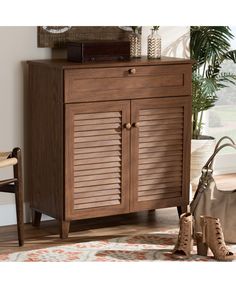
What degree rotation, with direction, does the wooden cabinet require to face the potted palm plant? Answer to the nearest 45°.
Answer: approximately 90° to its left

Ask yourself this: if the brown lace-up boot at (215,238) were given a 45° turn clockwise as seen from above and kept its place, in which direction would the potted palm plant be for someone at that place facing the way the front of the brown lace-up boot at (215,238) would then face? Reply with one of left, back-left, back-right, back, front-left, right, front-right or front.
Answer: back

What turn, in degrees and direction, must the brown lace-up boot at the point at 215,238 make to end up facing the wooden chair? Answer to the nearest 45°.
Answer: approximately 135° to its right

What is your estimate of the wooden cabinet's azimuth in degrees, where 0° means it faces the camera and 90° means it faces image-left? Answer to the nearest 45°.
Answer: approximately 315°

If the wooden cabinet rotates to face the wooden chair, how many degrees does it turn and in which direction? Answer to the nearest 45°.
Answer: approximately 90° to its right
